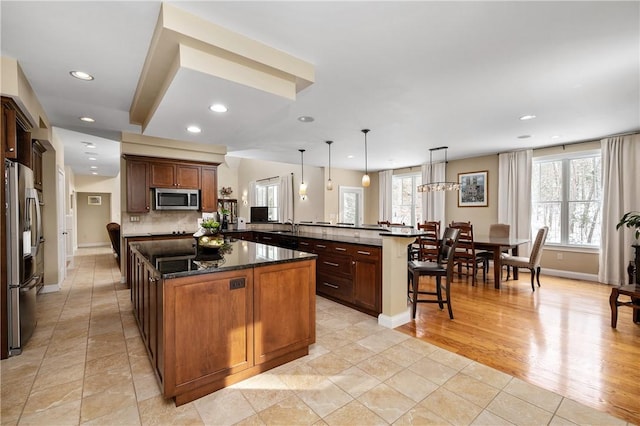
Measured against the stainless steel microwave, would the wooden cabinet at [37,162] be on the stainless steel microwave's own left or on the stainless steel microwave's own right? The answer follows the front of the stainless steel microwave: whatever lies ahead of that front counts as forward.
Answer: on the stainless steel microwave's own right

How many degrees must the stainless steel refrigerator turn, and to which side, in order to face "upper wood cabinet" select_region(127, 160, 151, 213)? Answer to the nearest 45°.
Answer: approximately 45° to its left

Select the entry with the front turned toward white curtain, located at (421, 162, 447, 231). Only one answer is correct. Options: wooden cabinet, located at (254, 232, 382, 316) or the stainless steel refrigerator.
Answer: the stainless steel refrigerator

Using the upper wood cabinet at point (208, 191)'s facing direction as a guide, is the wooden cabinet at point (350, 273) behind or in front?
in front

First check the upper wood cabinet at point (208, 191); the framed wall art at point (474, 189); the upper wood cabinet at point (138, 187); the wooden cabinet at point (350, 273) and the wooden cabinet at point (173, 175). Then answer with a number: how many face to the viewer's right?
0

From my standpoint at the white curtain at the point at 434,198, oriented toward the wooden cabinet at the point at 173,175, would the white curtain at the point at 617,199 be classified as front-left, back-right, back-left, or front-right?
back-left

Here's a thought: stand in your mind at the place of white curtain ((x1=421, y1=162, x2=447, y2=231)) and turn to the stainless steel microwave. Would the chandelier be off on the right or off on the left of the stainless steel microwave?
left

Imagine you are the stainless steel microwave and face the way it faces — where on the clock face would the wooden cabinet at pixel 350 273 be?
The wooden cabinet is roughly at 11 o'clock from the stainless steel microwave.

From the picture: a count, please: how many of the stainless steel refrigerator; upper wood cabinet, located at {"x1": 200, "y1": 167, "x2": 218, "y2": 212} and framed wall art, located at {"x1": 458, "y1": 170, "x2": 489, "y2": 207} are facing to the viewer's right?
1

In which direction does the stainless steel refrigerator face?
to the viewer's right

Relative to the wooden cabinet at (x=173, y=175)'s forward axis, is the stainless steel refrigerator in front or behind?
in front

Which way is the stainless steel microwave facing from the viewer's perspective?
toward the camera

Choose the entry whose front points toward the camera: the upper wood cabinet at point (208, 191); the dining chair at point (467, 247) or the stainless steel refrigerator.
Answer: the upper wood cabinet

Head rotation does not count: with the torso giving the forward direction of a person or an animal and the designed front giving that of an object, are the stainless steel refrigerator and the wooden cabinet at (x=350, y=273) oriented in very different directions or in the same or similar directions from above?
very different directions

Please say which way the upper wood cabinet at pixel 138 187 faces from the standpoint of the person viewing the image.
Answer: facing the viewer

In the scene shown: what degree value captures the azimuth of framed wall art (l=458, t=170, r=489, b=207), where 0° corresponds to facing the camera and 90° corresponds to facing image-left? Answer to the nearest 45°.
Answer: approximately 45°

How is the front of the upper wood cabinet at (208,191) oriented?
toward the camera

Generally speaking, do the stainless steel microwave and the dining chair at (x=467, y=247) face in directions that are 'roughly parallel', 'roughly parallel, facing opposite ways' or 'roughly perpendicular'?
roughly perpendicular

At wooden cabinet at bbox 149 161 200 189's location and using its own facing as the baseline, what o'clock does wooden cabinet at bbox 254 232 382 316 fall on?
wooden cabinet at bbox 254 232 382 316 is roughly at 11 o'clock from wooden cabinet at bbox 149 161 200 189.

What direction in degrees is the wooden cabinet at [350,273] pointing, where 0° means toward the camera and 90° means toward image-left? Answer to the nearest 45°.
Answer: approximately 45°

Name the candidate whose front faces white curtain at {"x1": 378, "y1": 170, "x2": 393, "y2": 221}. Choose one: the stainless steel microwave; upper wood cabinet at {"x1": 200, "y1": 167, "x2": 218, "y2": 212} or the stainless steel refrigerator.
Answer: the stainless steel refrigerator

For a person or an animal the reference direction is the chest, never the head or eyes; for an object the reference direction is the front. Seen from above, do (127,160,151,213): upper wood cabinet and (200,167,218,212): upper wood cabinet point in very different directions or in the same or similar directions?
same or similar directions
